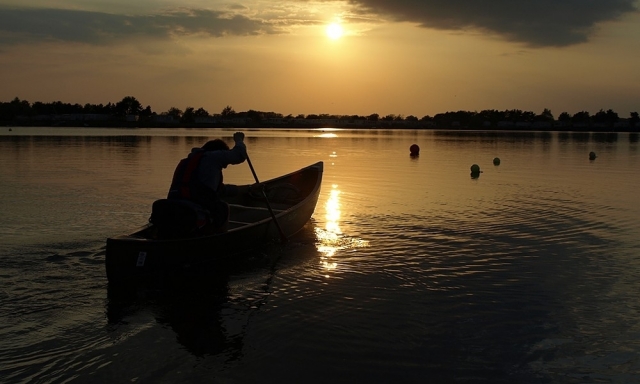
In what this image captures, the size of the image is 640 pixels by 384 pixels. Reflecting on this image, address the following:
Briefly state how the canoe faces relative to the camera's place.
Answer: facing away from the viewer and to the right of the viewer
